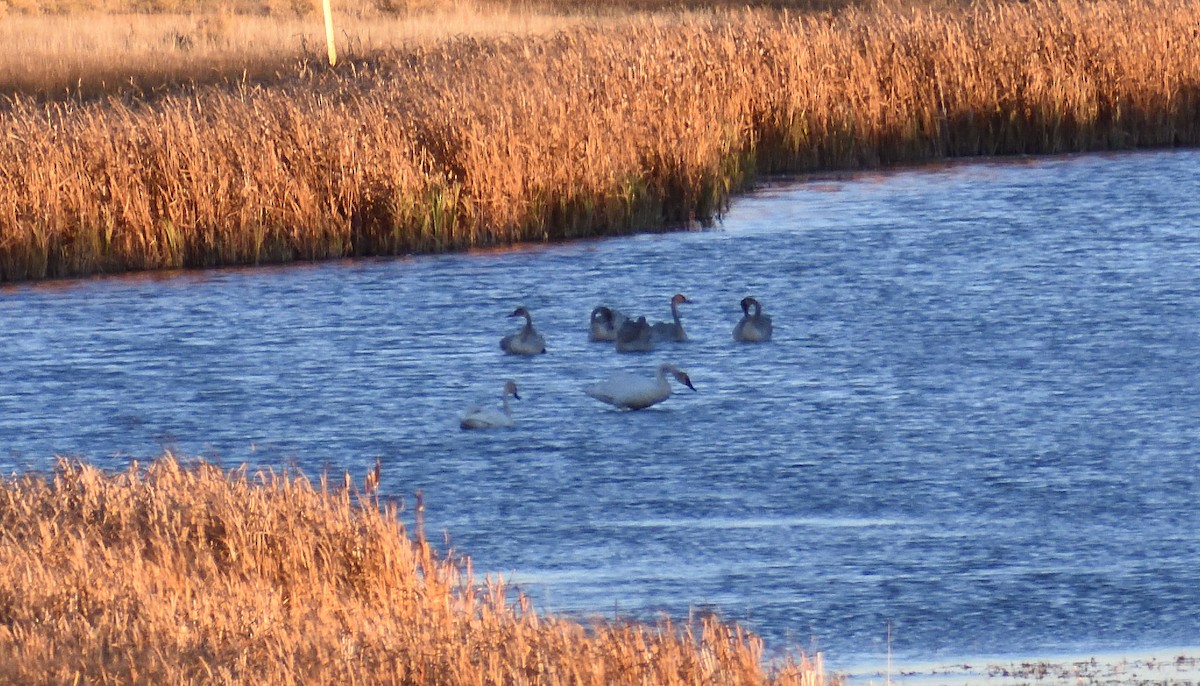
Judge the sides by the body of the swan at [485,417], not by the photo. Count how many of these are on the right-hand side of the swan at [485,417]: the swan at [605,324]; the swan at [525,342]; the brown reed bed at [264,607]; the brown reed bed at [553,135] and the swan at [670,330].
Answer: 1

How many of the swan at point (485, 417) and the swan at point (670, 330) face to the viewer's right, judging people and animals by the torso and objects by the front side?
2

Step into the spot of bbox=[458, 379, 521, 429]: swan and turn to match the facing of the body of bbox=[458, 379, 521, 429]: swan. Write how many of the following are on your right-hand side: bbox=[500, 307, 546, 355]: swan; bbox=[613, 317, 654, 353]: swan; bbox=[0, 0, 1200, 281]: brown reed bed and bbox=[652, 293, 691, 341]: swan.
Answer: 0

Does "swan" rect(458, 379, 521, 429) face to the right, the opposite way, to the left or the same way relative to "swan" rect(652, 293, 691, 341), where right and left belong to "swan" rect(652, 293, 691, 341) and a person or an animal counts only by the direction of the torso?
the same way

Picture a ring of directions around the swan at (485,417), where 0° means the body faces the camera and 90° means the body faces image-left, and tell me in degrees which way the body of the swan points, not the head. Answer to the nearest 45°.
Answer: approximately 270°

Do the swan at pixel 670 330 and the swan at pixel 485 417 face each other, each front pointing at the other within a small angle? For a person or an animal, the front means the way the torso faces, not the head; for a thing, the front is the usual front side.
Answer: no

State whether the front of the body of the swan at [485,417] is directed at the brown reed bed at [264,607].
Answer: no

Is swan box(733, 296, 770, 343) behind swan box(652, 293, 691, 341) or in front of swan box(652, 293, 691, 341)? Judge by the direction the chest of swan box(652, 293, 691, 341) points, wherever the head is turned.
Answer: in front

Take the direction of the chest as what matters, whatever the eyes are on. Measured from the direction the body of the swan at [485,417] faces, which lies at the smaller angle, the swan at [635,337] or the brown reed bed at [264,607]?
the swan

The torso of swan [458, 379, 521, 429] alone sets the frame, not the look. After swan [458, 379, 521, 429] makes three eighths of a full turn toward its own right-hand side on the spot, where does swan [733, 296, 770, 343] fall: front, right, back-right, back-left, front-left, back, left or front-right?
back

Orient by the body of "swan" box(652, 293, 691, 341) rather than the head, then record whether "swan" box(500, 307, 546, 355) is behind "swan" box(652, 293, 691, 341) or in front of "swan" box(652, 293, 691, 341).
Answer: behind

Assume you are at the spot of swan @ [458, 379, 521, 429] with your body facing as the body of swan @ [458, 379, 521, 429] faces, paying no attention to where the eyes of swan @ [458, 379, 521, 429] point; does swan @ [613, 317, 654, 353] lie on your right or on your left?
on your left

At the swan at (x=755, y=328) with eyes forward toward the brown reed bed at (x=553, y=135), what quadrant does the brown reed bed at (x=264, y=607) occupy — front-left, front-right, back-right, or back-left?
back-left

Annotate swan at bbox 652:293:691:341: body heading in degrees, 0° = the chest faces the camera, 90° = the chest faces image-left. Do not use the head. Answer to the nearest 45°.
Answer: approximately 270°

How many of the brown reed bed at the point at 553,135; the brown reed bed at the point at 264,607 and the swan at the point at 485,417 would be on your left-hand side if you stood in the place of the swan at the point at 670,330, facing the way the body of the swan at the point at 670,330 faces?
1

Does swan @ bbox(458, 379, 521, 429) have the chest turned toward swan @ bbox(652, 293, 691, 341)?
no

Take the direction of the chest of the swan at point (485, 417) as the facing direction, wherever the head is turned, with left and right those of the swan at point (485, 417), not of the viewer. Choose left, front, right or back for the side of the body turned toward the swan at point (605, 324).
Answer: left
